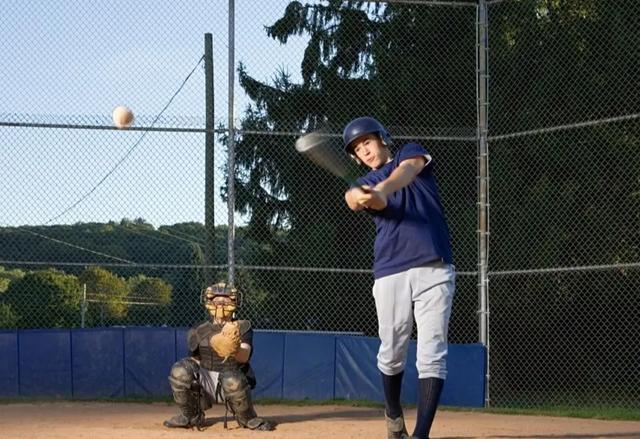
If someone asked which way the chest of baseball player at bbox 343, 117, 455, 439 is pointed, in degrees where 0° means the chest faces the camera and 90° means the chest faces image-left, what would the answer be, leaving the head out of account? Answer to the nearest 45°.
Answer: approximately 45°

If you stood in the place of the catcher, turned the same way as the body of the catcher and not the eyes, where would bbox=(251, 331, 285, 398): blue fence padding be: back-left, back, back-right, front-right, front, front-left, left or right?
back

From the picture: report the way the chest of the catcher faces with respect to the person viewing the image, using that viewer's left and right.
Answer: facing the viewer

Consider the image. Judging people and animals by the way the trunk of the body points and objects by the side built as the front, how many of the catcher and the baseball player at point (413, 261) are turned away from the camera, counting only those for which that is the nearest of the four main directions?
0

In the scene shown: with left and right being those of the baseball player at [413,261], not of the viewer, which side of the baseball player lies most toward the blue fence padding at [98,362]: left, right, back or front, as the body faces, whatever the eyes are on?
right

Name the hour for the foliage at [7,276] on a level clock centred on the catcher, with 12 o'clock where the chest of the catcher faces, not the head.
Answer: The foliage is roughly at 5 o'clock from the catcher.

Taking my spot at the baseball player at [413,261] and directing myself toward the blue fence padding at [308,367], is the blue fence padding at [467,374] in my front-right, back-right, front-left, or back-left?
front-right

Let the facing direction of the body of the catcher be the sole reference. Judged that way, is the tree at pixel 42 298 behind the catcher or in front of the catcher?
behind

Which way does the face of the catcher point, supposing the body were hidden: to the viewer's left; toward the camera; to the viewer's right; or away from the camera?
toward the camera

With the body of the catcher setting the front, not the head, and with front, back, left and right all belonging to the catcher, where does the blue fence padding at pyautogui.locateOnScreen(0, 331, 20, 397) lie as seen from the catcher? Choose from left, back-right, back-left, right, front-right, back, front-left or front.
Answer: back-right

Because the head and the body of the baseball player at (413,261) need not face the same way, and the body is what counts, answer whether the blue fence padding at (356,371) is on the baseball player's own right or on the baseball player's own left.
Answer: on the baseball player's own right

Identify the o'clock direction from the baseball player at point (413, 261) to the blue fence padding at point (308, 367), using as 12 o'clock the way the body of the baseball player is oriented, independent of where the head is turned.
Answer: The blue fence padding is roughly at 4 o'clock from the baseball player.

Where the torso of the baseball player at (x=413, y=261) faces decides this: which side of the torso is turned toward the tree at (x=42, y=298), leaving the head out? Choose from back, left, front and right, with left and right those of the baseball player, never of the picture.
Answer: right

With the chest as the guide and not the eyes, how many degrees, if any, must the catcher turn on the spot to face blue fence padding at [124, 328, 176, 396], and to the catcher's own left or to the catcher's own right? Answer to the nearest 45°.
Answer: approximately 180°

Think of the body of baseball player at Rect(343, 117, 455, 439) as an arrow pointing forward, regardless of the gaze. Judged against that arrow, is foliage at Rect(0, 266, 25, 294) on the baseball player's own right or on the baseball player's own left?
on the baseball player's own right

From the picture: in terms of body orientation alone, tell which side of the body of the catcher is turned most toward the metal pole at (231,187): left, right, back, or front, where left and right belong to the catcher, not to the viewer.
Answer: back
